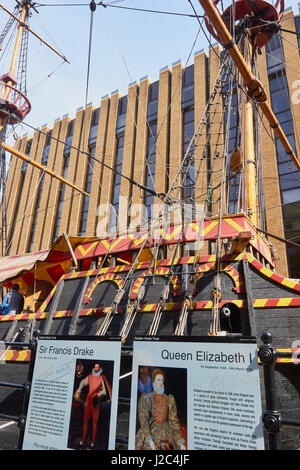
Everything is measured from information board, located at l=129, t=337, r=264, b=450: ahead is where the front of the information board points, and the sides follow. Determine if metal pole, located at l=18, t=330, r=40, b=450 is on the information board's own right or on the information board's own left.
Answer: on the information board's own right

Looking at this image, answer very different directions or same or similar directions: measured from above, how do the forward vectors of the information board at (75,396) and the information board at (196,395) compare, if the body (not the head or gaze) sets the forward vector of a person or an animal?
same or similar directions

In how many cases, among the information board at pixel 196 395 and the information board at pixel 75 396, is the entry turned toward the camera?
2

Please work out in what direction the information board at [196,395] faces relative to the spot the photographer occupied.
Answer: facing the viewer

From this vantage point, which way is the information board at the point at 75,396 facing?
toward the camera
